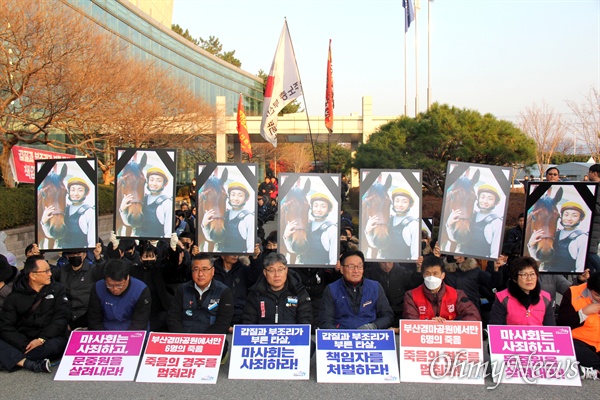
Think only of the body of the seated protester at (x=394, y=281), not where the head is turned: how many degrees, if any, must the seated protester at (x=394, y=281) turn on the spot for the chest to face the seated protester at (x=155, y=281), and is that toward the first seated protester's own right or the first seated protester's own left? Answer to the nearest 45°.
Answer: approximately 90° to the first seated protester's own right

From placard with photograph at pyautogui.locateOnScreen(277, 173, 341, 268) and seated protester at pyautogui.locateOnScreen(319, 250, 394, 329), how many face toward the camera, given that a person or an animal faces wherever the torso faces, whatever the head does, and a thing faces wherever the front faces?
2

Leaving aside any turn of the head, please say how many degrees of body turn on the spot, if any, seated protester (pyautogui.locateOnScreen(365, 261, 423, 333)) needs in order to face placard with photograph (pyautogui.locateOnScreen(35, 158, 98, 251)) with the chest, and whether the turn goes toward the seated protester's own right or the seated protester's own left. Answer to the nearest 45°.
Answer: approximately 90° to the seated protester's own right

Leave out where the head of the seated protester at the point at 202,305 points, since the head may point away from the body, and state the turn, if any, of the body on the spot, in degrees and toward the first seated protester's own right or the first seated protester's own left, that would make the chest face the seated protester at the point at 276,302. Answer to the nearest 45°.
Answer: approximately 90° to the first seated protester's own left

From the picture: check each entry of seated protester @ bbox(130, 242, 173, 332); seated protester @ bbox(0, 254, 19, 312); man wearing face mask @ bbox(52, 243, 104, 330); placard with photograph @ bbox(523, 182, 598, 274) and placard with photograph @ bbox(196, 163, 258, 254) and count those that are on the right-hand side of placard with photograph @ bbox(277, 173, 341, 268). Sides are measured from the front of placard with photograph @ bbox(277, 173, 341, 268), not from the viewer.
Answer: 4

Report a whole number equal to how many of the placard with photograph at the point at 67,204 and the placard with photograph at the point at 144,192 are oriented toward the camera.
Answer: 2

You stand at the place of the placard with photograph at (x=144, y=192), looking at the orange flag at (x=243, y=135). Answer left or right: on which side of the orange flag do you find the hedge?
left

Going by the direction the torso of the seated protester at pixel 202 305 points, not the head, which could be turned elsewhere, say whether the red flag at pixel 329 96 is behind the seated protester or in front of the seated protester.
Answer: behind

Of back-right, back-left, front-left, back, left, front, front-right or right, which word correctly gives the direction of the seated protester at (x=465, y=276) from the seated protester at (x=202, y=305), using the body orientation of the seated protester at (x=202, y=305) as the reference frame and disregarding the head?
left

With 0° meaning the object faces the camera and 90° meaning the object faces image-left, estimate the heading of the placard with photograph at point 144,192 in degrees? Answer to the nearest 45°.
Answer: approximately 0°
